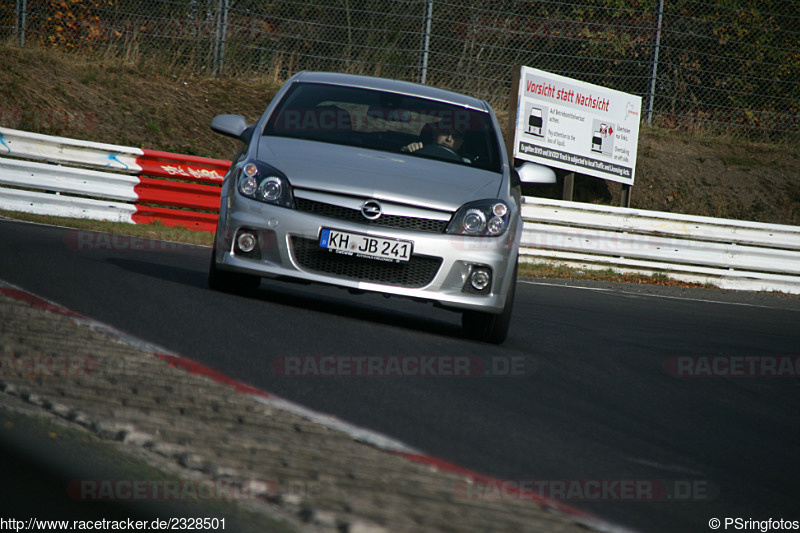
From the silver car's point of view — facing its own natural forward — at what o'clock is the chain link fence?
The chain link fence is roughly at 6 o'clock from the silver car.

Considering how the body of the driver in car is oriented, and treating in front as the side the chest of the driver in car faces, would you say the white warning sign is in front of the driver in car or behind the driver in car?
behind

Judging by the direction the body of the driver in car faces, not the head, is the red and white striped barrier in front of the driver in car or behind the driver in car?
behind

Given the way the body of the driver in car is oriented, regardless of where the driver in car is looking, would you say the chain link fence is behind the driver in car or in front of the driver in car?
behind

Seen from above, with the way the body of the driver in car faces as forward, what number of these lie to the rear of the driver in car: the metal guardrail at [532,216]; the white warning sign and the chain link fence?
3

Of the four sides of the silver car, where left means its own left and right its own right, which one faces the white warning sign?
back

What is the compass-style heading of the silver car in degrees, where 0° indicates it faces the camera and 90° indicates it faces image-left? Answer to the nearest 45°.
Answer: approximately 0°

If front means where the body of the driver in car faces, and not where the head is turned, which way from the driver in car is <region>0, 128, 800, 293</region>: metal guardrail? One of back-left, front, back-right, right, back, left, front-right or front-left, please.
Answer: back

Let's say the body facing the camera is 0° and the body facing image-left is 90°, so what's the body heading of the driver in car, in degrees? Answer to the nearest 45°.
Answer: approximately 0°
